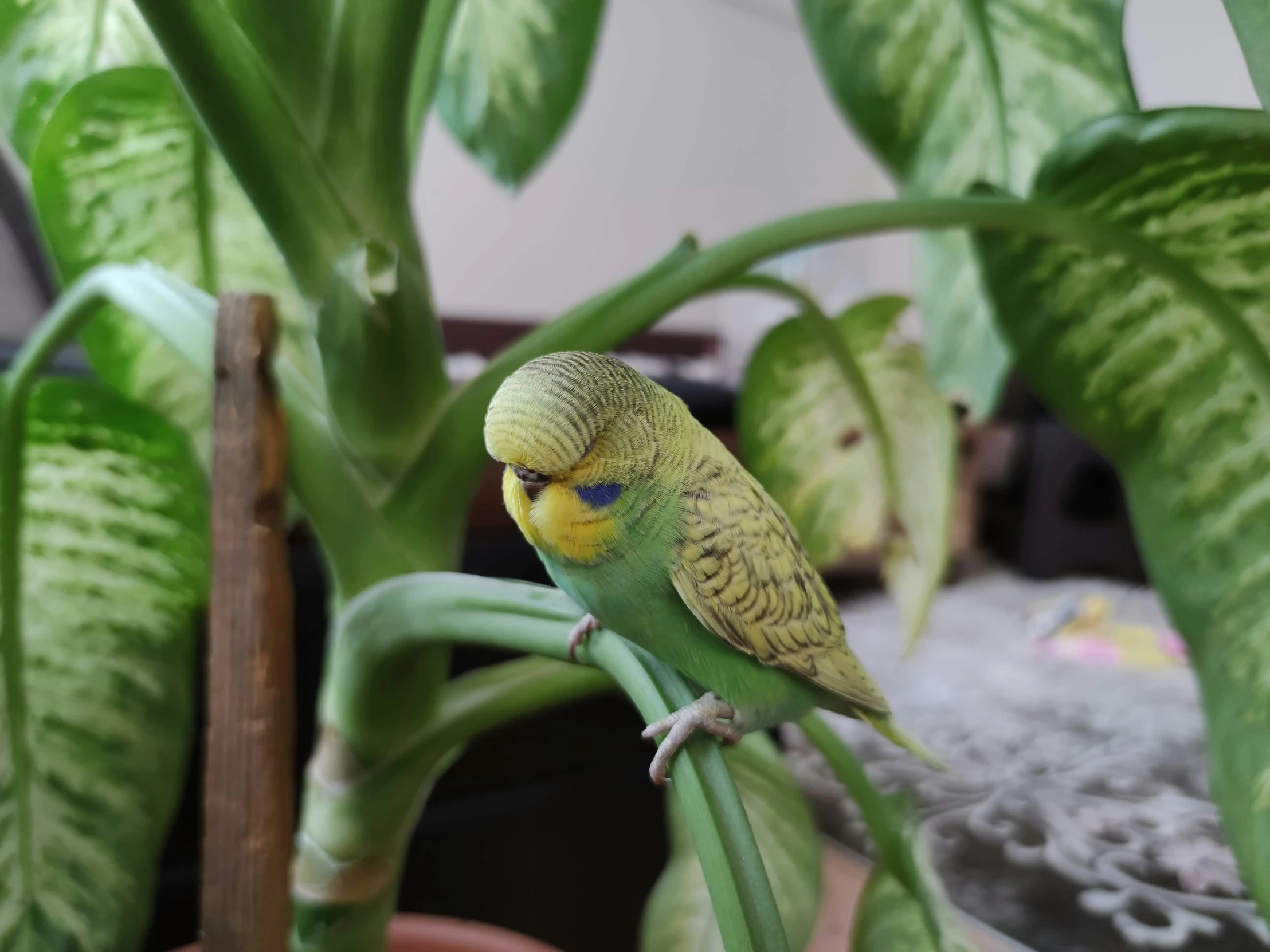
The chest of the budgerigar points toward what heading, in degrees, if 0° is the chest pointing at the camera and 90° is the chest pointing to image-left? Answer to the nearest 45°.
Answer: approximately 45°

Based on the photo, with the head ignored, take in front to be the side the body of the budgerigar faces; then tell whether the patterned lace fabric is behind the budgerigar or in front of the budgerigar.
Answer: behind
